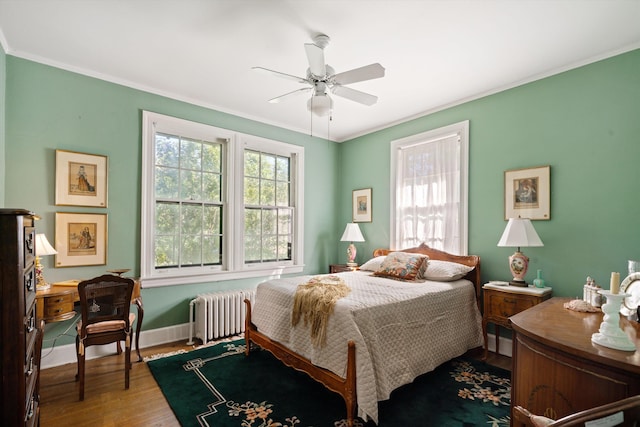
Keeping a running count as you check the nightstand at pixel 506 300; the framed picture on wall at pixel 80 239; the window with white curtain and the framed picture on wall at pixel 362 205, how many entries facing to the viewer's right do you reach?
0

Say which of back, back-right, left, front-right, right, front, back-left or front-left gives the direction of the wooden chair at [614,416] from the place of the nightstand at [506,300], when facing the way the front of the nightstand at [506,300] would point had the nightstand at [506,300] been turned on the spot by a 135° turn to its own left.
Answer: right

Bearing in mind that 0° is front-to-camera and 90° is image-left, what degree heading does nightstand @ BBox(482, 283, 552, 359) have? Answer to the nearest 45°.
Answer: approximately 45°

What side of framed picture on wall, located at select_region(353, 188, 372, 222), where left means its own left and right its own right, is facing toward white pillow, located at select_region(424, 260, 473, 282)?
left

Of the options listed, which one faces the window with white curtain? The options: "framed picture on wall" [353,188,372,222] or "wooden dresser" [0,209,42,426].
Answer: the wooden dresser

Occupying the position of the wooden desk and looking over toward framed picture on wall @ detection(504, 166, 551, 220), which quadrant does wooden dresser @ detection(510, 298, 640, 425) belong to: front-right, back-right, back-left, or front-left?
front-right

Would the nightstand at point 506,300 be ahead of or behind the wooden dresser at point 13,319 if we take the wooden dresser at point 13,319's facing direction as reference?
ahead

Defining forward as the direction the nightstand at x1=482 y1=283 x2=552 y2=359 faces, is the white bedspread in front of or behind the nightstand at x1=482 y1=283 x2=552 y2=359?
in front

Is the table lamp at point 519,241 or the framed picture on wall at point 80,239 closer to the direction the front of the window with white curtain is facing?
the framed picture on wall

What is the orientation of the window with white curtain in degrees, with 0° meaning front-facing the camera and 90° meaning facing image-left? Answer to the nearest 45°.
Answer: approximately 45°

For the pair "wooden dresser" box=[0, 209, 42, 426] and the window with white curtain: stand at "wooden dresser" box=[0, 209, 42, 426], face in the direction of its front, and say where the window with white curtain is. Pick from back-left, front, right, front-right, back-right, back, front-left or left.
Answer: front

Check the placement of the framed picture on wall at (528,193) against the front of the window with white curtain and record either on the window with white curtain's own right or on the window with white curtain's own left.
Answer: on the window with white curtain's own left

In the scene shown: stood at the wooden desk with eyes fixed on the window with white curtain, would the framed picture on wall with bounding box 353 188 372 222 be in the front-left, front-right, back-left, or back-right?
front-left

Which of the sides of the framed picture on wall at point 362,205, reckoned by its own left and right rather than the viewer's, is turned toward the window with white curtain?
left

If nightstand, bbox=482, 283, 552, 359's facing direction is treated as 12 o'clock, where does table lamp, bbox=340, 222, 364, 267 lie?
The table lamp is roughly at 2 o'clock from the nightstand.

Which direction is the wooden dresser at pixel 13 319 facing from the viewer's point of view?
to the viewer's right
